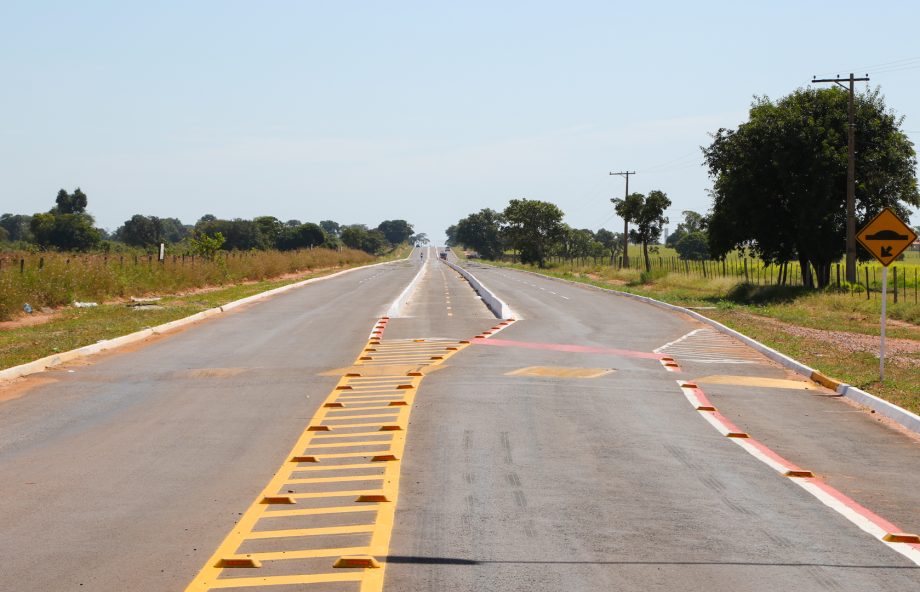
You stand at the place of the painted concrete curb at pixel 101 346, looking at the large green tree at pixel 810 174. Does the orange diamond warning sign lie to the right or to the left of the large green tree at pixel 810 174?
right

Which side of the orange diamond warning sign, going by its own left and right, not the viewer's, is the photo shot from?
front

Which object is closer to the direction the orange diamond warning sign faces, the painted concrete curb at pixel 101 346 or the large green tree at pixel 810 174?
the painted concrete curb

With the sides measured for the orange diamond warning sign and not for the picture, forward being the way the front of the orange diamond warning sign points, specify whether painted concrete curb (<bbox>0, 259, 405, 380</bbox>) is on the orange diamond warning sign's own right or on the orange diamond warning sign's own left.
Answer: on the orange diamond warning sign's own right

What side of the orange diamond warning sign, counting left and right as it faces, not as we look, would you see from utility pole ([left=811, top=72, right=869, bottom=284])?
back

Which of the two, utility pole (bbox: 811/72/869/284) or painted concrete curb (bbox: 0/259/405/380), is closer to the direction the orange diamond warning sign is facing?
the painted concrete curb

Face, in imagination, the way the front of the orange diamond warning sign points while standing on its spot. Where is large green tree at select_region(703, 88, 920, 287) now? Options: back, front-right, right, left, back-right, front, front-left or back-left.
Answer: back
